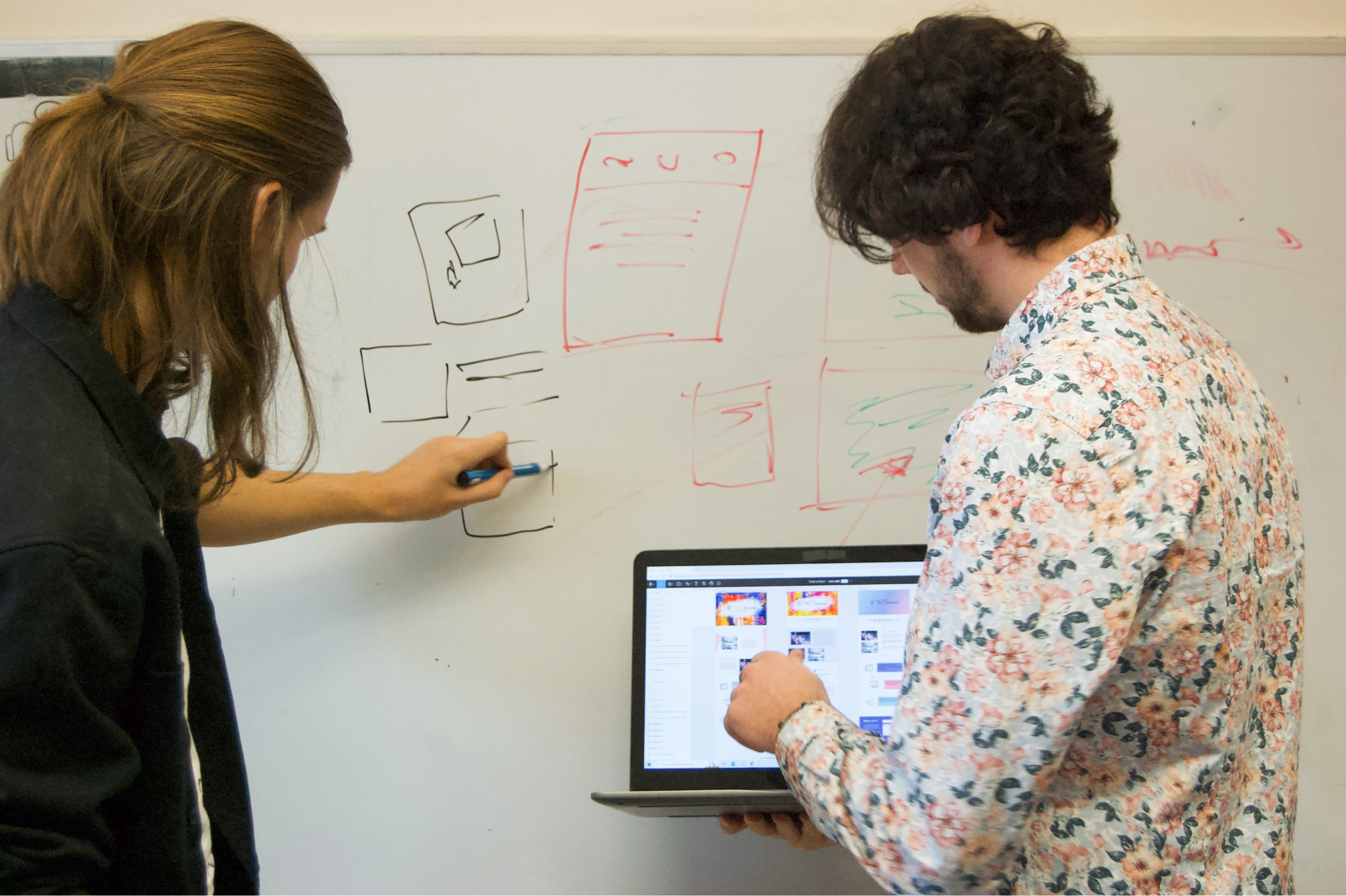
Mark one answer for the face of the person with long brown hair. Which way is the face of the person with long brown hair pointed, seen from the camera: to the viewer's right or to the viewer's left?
to the viewer's right

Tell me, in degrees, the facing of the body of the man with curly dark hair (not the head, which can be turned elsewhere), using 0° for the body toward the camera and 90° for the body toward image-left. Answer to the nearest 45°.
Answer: approximately 135°

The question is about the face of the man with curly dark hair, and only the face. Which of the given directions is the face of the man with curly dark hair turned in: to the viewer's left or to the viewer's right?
to the viewer's left
